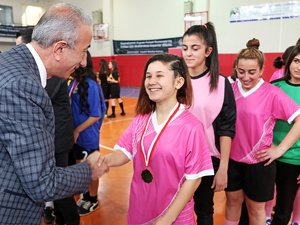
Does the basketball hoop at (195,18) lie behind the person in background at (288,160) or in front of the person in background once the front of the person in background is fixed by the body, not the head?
behind

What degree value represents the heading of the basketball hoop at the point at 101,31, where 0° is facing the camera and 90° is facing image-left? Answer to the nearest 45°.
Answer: approximately 0°

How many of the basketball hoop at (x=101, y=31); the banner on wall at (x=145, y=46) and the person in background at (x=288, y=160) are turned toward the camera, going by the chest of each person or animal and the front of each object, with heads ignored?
3

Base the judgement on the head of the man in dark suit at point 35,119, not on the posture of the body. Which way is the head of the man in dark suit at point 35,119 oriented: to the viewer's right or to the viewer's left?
to the viewer's right

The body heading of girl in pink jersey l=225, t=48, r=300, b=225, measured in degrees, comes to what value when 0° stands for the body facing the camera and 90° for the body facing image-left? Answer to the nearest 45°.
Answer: approximately 45°

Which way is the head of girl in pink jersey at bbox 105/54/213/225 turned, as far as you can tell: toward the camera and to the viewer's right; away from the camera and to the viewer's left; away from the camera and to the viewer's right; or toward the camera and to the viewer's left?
toward the camera and to the viewer's left

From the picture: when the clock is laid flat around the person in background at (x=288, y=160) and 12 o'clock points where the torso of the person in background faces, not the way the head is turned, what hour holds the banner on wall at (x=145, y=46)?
The banner on wall is roughly at 5 o'clock from the person in background.

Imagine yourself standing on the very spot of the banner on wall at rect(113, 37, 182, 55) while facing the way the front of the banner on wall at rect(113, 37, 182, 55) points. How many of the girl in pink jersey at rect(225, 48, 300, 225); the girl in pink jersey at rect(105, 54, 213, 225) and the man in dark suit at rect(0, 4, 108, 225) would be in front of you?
3

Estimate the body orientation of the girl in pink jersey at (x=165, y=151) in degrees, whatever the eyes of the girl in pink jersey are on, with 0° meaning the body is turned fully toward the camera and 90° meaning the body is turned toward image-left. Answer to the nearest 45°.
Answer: approximately 45°

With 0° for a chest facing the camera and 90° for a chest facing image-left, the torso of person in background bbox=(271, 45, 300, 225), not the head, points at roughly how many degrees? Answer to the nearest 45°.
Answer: approximately 0°
